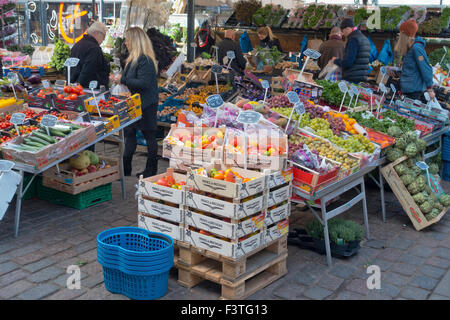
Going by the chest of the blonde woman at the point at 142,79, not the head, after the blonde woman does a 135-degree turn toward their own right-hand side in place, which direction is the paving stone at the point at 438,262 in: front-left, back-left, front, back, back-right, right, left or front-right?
right

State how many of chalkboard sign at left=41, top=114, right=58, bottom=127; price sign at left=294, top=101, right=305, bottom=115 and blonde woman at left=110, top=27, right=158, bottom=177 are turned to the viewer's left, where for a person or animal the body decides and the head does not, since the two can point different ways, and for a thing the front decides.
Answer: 1

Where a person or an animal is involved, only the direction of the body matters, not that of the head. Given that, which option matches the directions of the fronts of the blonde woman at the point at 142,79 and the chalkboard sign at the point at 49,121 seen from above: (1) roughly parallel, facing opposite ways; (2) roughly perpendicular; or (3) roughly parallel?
roughly perpendicular

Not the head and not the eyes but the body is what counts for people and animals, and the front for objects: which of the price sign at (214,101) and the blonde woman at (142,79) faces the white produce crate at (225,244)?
the price sign

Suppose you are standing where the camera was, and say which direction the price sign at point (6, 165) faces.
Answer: facing the viewer

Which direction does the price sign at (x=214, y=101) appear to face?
toward the camera

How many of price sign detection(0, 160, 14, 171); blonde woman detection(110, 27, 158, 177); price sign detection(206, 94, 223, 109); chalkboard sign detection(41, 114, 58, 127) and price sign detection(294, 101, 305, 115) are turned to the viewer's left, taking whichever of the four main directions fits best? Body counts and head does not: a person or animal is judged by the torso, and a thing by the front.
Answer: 1

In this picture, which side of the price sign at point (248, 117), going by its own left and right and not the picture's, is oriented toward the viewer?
front

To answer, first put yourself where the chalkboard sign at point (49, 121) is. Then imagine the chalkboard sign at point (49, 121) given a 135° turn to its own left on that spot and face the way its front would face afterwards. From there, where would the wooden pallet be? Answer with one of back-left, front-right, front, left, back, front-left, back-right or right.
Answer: right

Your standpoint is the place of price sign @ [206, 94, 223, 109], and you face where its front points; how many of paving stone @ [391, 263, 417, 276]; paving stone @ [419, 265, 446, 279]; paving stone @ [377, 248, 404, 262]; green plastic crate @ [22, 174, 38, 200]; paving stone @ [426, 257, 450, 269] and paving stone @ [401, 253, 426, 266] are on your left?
5

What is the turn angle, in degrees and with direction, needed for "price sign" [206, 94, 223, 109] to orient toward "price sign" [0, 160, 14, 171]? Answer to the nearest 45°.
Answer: approximately 90° to its right

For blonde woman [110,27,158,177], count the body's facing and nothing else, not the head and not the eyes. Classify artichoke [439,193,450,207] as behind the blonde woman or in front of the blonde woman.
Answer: behind

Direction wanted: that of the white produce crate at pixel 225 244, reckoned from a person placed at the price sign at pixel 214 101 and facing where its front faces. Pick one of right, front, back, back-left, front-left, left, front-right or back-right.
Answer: front

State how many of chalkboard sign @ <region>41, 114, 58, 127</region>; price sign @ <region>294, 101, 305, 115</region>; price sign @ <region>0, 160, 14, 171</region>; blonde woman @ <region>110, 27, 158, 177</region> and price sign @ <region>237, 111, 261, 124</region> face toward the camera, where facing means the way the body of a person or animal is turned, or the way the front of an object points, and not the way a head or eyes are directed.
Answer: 4

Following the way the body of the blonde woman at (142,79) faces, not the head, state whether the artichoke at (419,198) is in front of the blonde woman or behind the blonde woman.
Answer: behind

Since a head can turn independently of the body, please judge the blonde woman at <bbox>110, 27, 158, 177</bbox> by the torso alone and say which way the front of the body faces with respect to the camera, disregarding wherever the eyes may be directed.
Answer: to the viewer's left
